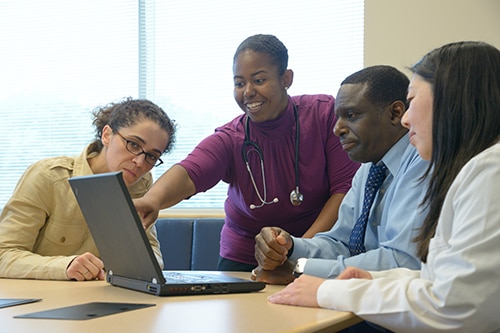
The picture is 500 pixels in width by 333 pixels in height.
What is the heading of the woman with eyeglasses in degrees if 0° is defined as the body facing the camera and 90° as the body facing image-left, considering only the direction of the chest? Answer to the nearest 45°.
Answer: approximately 315°

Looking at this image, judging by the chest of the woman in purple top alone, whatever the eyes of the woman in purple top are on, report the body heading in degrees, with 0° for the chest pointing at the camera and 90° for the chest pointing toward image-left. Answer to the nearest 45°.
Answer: approximately 45°

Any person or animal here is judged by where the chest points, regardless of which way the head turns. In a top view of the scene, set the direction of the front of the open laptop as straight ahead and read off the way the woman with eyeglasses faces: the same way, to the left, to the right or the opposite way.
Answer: to the right

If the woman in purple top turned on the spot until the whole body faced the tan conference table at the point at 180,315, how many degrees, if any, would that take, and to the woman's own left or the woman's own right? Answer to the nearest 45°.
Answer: approximately 45° to the woman's own left

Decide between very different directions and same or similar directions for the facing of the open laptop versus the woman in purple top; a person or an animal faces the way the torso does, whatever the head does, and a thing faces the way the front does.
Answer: very different directions

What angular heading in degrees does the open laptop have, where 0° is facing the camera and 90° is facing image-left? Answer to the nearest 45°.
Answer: approximately 225°

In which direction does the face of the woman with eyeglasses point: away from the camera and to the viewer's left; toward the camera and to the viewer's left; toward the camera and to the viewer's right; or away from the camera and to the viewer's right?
toward the camera and to the viewer's right
